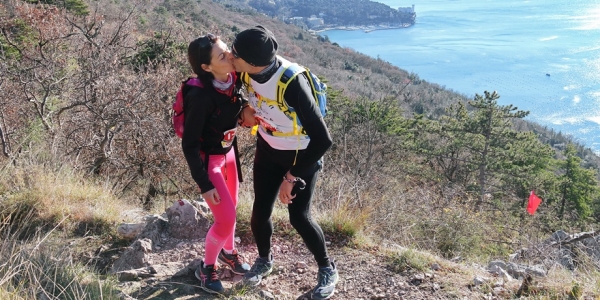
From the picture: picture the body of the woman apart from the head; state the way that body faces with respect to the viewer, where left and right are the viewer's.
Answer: facing the viewer and to the right of the viewer

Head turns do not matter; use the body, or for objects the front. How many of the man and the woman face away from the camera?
0

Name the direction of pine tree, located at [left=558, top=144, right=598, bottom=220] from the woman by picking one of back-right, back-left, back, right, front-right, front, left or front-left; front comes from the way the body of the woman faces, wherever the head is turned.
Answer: left

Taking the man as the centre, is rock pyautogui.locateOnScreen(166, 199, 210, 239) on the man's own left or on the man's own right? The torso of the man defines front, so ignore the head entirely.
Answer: on the man's own right

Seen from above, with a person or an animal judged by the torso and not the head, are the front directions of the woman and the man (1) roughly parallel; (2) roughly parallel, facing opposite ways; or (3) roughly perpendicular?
roughly perpendicular

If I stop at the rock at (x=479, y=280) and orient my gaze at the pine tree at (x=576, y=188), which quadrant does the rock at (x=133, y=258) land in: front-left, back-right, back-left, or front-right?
back-left

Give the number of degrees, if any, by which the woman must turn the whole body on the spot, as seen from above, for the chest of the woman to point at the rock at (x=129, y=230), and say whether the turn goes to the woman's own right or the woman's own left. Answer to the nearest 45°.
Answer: approximately 180°

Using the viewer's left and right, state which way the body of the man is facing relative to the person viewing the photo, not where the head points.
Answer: facing the viewer and to the left of the viewer

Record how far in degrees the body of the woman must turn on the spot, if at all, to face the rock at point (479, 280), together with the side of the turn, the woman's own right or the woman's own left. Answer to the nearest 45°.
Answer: approximately 45° to the woman's own left

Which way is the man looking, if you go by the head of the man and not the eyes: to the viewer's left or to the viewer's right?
to the viewer's left

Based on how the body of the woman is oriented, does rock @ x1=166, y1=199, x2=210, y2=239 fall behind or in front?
behind

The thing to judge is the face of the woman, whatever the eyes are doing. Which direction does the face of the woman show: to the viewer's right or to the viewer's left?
to the viewer's right

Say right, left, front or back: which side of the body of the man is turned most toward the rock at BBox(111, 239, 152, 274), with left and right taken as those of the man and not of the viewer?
right
